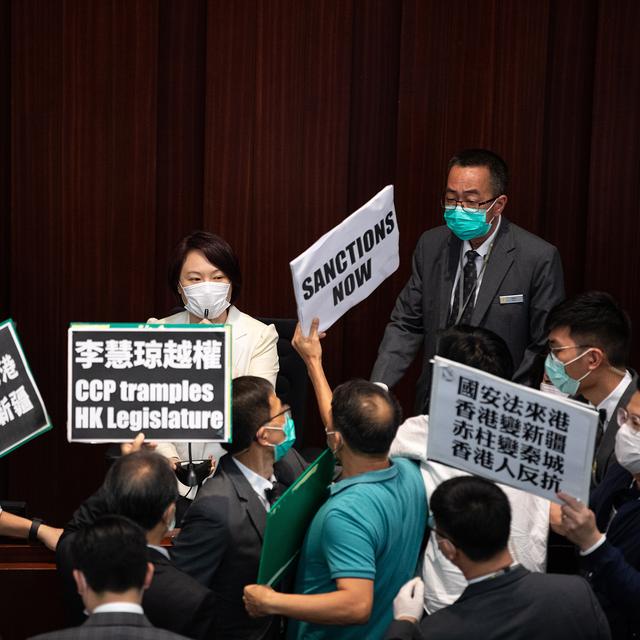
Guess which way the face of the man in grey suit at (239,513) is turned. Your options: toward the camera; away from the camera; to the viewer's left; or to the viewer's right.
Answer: to the viewer's right

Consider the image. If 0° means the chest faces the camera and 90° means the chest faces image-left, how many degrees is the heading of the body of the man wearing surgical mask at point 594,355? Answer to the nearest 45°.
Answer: approximately 90°

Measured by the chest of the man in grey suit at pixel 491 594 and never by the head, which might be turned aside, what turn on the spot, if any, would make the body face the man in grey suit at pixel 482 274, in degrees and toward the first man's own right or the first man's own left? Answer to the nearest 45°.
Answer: approximately 45° to the first man's own right

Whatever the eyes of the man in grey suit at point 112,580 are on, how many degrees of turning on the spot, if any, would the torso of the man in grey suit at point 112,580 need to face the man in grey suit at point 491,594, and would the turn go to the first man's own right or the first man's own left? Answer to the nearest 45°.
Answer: approximately 90° to the first man's own right

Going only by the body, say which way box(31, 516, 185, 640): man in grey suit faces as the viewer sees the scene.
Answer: away from the camera

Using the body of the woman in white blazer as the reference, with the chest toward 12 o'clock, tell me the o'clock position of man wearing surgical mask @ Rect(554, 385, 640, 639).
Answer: The man wearing surgical mask is roughly at 11 o'clock from the woman in white blazer.

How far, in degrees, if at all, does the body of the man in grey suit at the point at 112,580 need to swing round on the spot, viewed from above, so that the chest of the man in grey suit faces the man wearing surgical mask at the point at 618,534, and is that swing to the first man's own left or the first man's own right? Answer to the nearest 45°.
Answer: approximately 90° to the first man's own right

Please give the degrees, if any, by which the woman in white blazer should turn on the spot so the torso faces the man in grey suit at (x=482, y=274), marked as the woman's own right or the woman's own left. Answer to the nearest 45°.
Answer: approximately 90° to the woman's own left

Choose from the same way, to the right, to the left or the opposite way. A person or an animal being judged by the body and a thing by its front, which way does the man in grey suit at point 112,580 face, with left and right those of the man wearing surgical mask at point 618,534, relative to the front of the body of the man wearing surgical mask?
to the right

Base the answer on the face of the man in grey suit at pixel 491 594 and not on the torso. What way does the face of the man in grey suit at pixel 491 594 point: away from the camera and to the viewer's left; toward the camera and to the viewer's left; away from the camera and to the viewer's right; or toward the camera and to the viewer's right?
away from the camera and to the viewer's left
